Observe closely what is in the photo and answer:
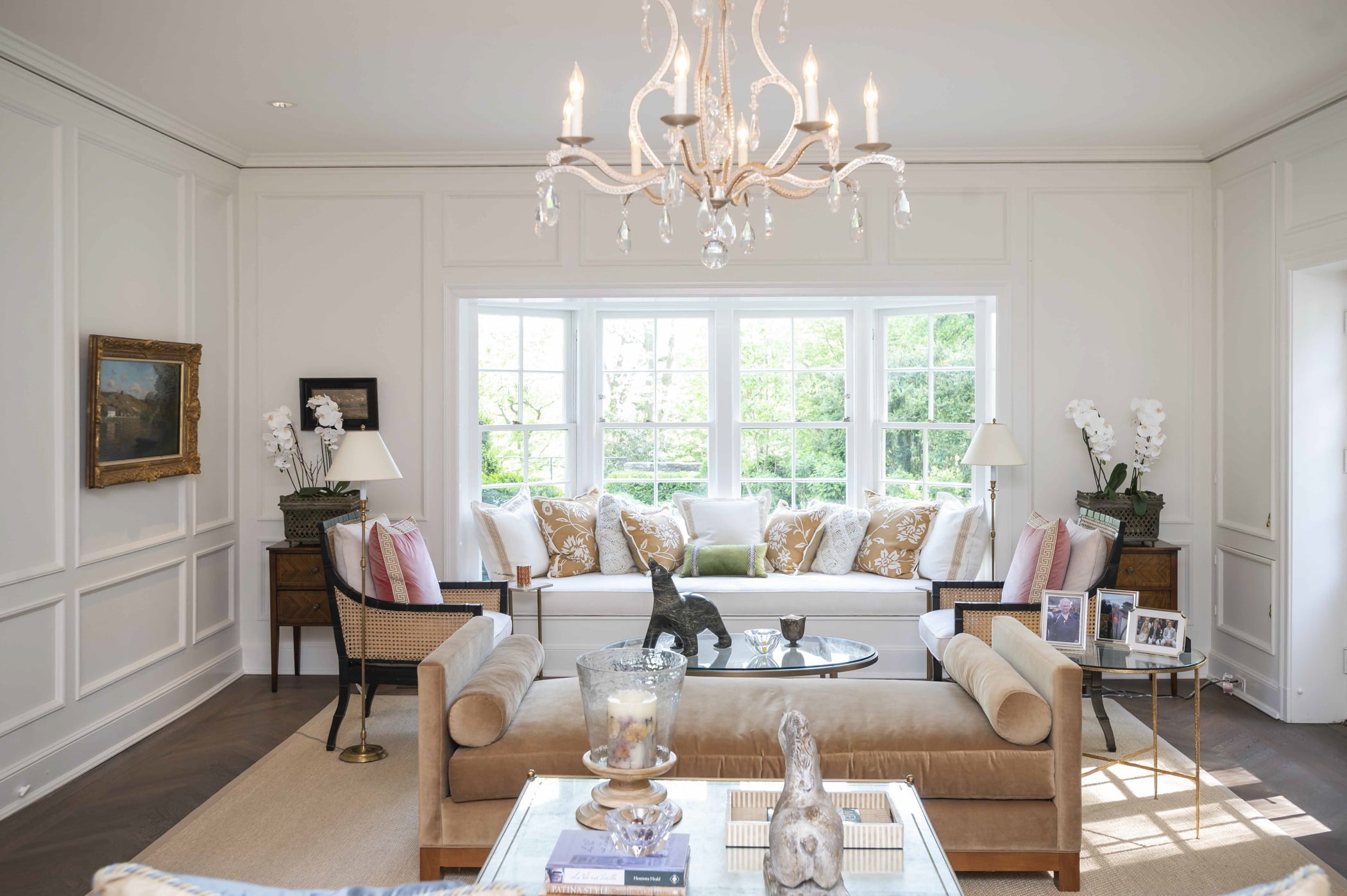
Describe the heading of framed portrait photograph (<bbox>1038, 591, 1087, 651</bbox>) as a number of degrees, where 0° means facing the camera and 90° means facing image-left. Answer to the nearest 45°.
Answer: approximately 0°

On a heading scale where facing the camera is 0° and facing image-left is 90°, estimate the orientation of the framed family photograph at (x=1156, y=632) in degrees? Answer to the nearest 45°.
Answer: approximately 0°

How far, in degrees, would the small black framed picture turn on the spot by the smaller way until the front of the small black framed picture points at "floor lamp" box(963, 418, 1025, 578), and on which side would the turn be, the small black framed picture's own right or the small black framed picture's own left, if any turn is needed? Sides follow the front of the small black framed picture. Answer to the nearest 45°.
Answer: approximately 45° to the small black framed picture's own left

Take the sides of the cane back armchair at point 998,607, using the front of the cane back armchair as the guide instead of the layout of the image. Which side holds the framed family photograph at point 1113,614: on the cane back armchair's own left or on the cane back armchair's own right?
on the cane back armchair's own left

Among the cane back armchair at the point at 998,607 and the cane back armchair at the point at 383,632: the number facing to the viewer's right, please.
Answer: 1

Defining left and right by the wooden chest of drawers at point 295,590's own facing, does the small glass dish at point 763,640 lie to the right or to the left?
on its left

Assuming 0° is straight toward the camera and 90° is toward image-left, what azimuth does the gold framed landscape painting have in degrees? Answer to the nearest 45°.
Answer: approximately 315°

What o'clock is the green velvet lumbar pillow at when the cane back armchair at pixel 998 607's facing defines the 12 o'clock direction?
The green velvet lumbar pillow is roughly at 1 o'clock from the cane back armchair.

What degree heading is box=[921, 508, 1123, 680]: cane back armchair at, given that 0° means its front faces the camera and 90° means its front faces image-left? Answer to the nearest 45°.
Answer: approximately 90°

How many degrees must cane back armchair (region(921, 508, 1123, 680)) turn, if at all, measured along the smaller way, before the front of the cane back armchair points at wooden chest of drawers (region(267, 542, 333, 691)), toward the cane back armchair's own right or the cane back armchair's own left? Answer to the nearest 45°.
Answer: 0° — it already faces it

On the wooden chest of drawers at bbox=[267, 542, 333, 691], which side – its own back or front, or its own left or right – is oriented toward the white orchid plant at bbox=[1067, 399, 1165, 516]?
left
